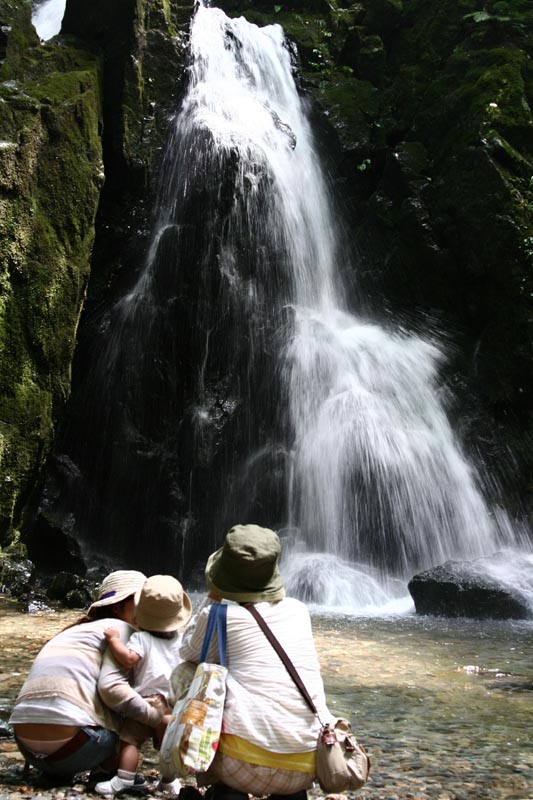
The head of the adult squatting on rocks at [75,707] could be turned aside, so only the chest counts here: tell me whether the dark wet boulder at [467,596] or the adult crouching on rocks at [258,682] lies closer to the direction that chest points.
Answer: the dark wet boulder

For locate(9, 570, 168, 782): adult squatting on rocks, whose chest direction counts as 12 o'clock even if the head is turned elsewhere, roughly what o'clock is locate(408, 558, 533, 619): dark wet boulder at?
The dark wet boulder is roughly at 12 o'clock from the adult squatting on rocks.

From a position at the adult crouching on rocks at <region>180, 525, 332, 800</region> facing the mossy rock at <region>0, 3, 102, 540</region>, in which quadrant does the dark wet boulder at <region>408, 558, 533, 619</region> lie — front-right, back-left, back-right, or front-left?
front-right

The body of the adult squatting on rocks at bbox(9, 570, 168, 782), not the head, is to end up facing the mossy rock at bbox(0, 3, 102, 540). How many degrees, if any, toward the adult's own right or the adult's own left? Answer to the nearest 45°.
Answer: approximately 45° to the adult's own left

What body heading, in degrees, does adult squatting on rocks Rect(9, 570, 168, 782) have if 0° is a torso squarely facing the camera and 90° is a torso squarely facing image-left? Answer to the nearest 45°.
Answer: approximately 225°

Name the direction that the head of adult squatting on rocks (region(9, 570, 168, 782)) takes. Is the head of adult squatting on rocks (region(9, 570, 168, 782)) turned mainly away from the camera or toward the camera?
away from the camera

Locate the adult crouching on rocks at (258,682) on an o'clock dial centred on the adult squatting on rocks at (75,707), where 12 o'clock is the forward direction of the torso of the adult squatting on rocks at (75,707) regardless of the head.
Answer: the adult crouching on rocks at (258,682) is roughly at 3 o'clock from the adult squatting on rocks at (75,707).

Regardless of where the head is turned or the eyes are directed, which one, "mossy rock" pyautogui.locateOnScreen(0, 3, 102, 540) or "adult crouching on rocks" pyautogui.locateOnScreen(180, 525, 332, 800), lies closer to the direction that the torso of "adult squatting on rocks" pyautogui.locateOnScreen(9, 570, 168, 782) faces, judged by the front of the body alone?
the mossy rock
